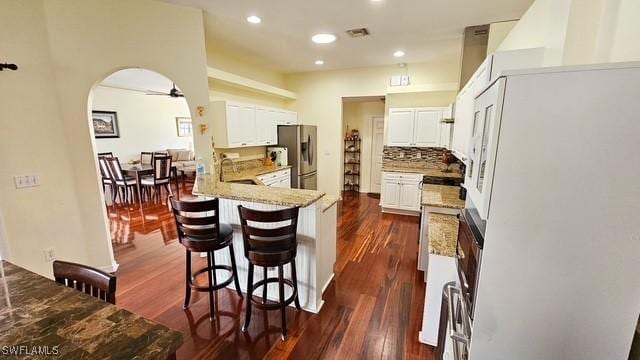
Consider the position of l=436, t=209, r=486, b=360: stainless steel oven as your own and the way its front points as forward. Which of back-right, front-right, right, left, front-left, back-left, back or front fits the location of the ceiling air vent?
front-right

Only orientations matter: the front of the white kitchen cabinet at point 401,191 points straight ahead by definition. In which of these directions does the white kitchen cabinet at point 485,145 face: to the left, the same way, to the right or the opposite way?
to the right

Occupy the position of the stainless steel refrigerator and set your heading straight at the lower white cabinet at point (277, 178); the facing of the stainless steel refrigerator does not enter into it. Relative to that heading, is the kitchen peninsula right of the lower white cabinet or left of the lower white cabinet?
left

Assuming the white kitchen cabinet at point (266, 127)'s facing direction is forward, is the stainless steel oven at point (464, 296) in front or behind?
in front

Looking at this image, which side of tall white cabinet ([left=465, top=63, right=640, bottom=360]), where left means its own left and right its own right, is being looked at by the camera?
left

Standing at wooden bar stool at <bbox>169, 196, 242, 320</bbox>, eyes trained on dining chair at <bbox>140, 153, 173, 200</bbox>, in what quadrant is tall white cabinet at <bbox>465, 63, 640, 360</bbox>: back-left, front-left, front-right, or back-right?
back-right

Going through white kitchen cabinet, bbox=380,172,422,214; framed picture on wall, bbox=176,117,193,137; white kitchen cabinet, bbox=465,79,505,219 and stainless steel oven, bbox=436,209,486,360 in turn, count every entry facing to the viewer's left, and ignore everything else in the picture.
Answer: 2

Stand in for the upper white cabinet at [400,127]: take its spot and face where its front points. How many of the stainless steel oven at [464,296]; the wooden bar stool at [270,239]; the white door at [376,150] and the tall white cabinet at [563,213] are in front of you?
3

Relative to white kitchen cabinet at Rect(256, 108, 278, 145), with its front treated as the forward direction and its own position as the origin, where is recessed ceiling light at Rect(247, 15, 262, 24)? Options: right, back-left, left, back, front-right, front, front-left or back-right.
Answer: front-right

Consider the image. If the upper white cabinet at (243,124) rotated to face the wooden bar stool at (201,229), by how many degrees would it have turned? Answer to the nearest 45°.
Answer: approximately 45° to its right

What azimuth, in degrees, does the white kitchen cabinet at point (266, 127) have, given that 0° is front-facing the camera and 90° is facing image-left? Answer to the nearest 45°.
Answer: approximately 315°
